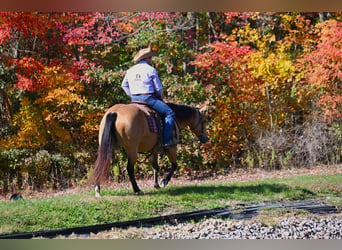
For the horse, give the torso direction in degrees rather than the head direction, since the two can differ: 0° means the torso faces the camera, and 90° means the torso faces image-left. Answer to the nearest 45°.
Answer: approximately 225°

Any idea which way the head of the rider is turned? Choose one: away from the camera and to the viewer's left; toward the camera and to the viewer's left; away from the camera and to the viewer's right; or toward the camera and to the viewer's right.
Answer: away from the camera and to the viewer's right

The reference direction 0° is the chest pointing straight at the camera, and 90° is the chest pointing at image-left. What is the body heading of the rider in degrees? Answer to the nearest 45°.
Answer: approximately 225°
